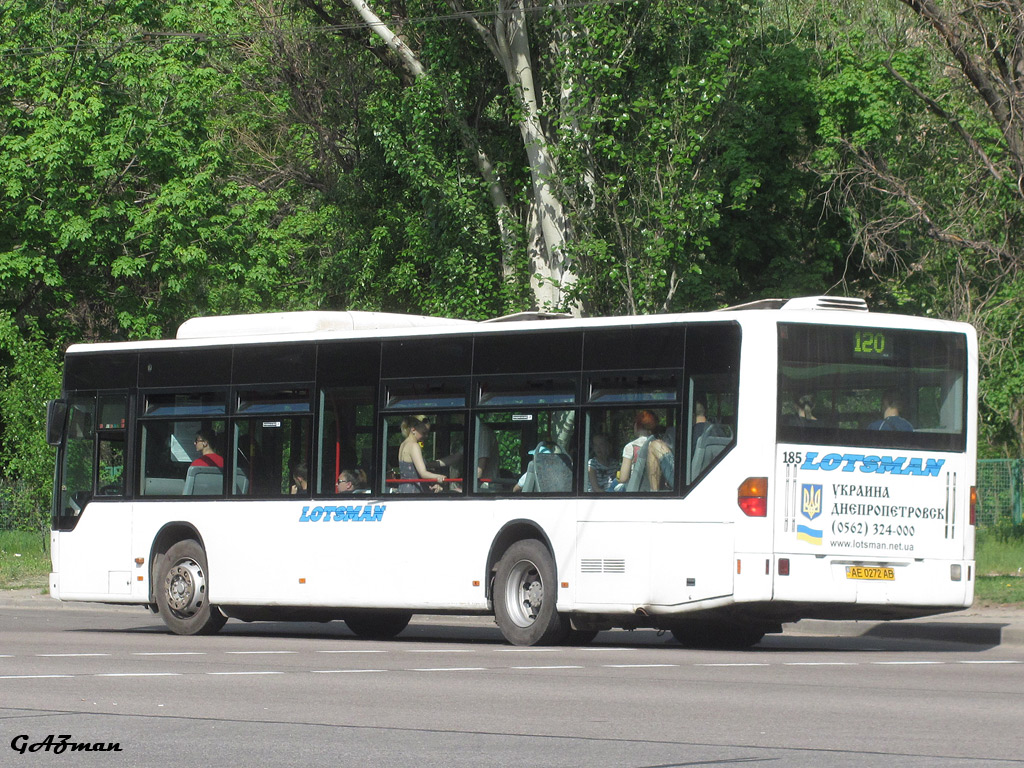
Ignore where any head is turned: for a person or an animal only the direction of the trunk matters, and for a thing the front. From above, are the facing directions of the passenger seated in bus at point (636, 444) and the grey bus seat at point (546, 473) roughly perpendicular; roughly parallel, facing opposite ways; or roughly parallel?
roughly parallel

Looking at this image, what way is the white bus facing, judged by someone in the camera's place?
facing away from the viewer and to the left of the viewer

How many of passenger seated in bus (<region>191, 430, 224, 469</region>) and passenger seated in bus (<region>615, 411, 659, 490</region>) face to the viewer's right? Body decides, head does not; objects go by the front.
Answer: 0

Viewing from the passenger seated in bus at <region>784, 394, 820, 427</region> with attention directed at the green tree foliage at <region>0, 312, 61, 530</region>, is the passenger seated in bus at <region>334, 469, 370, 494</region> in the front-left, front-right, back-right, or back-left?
front-left

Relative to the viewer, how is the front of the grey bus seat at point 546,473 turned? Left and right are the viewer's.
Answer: facing away from the viewer and to the left of the viewer

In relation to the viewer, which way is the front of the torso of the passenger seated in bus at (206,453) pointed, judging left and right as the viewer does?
facing away from the viewer and to the left of the viewer

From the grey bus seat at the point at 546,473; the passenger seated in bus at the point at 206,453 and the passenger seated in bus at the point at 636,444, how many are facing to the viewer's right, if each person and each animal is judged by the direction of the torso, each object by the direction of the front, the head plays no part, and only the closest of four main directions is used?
0

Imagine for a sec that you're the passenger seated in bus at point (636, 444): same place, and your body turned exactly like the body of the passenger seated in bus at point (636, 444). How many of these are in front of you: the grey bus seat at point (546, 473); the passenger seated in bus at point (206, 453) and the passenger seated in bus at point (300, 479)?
3

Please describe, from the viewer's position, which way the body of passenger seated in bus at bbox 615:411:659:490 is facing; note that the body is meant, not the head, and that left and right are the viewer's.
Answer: facing away from the viewer and to the left of the viewer

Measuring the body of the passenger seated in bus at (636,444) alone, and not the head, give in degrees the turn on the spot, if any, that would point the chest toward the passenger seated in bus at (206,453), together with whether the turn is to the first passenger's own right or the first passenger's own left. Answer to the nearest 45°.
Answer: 0° — they already face them

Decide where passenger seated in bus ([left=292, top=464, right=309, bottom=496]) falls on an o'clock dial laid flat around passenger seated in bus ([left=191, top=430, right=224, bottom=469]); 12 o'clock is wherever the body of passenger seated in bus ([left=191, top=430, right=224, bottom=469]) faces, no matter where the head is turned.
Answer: passenger seated in bus ([left=292, top=464, right=309, bottom=496]) is roughly at 6 o'clock from passenger seated in bus ([left=191, top=430, right=224, bottom=469]).

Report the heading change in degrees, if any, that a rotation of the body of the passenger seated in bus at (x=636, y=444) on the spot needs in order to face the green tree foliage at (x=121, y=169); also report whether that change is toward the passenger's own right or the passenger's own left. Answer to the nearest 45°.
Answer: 0° — they already face it

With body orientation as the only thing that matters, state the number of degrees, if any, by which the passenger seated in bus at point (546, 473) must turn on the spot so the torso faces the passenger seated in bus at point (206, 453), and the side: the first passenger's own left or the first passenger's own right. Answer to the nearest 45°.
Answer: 0° — they already face them
